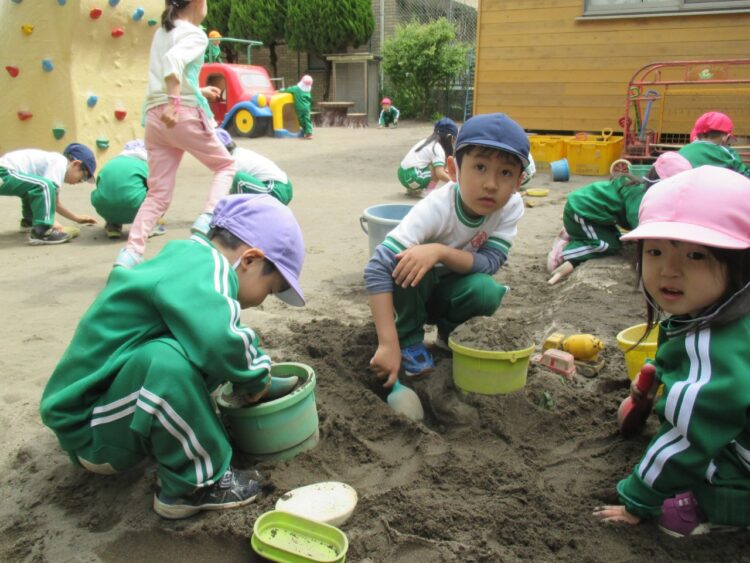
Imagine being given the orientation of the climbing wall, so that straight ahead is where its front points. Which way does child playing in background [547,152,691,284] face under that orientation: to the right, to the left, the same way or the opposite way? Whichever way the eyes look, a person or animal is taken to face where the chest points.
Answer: to the left

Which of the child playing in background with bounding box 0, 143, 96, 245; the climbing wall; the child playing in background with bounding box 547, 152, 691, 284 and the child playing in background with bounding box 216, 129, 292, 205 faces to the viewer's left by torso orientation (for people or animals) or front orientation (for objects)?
the child playing in background with bounding box 216, 129, 292, 205

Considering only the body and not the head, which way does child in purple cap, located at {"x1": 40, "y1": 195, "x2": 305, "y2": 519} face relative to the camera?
to the viewer's right

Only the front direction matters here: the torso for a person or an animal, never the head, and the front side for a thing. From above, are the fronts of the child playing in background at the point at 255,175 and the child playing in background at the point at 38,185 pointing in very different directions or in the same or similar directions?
very different directions

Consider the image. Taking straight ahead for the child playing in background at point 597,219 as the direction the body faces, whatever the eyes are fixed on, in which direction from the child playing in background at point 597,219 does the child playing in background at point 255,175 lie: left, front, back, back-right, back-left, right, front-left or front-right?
back-left

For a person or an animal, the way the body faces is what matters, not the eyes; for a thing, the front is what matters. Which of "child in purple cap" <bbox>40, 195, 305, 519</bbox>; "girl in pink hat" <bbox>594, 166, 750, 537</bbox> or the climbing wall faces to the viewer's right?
the child in purple cap

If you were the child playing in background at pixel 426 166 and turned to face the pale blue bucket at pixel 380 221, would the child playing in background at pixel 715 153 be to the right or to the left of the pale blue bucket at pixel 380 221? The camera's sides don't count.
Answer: left

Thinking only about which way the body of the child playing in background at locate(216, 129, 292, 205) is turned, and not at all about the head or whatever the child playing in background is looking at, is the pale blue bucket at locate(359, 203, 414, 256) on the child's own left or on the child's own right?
on the child's own left

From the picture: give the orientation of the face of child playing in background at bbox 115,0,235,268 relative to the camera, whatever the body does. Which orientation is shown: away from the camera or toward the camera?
away from the camera

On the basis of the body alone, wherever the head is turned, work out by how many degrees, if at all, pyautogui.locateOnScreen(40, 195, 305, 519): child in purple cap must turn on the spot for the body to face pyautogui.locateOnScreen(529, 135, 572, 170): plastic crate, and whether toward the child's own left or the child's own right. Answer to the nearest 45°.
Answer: approximately 45° to the child's own left
